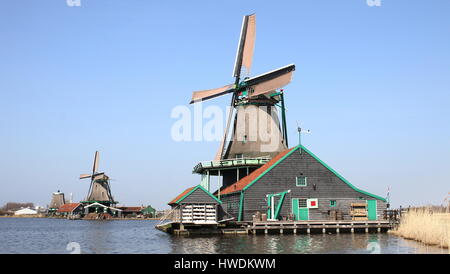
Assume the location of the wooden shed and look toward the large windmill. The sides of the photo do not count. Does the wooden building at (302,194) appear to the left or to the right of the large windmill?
right

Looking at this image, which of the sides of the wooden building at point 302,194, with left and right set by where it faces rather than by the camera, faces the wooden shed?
right

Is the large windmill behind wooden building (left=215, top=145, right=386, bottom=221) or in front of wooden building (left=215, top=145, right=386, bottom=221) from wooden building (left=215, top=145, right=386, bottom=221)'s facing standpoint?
behind

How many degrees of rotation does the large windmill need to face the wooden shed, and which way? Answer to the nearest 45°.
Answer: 0° — it already faces it

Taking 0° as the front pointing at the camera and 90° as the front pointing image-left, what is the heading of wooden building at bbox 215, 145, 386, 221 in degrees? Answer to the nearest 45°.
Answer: approximately 0°

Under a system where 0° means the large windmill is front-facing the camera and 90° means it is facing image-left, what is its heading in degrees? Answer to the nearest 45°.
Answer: approximately 45°

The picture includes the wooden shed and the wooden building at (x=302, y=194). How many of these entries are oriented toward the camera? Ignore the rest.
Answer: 2

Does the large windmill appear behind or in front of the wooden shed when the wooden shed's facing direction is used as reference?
behind

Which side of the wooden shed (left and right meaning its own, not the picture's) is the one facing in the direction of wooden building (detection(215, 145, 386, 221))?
left

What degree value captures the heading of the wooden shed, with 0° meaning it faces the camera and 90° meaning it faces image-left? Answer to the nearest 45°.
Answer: approximately 0°

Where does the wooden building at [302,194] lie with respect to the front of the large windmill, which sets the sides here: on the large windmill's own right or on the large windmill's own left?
on the large windmill's own left
